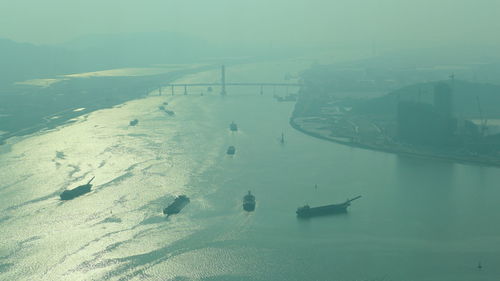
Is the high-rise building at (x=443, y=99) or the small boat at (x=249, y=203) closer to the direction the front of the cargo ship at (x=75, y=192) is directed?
the high-rise building

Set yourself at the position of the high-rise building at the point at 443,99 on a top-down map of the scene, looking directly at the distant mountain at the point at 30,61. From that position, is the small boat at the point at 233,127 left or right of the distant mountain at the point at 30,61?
left

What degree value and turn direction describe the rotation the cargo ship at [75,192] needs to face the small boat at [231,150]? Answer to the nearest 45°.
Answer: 0° — it already faces it

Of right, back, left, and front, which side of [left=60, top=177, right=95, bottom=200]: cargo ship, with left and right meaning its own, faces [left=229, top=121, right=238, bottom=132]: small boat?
front

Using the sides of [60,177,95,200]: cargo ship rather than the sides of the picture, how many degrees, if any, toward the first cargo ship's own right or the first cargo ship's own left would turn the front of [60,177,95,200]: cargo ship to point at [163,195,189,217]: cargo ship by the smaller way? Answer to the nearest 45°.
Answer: approximately 90° to the first cargo ship's own right

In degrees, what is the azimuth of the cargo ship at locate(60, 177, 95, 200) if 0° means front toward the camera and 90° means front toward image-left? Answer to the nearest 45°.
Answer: approximately 225°

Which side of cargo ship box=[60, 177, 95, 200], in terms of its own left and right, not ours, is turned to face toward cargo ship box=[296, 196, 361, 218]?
right

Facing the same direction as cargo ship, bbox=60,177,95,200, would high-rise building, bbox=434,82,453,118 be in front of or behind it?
in front

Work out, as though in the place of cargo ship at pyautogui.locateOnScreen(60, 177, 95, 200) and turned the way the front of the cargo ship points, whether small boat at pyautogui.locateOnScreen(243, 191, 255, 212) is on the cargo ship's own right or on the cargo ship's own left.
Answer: on the cargo ship's own right
